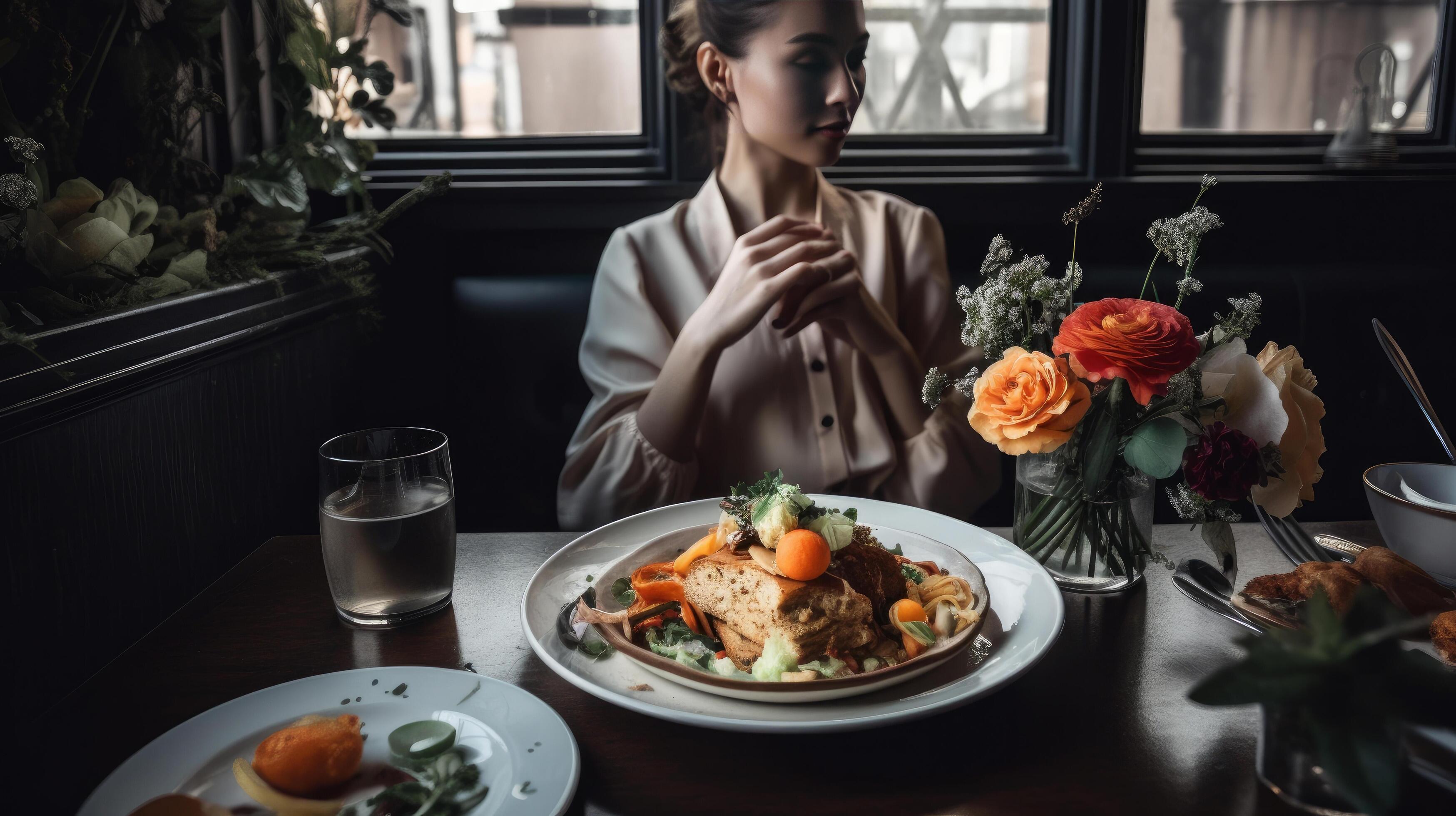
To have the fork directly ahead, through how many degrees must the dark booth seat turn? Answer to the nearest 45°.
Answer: approximately 45° to its left

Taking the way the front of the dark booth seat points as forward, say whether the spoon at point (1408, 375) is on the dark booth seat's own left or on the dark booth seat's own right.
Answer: on the dark booth seat's own left

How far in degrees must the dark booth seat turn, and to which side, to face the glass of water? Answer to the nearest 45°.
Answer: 0° — it already faces it

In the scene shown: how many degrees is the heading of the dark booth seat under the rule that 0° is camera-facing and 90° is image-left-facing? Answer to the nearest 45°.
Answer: approximately 0°

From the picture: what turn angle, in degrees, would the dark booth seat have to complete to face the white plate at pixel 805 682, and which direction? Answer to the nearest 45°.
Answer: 0° — it already faces it

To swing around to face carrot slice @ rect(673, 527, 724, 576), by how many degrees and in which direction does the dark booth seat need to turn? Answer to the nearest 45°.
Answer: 0° — it already faces it

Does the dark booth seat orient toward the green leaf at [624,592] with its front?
yes

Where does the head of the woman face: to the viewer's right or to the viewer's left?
to the viewer's right
